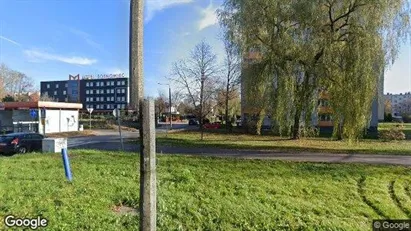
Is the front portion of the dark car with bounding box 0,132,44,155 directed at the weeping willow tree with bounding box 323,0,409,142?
no

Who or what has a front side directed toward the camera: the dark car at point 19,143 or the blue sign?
the blue sign

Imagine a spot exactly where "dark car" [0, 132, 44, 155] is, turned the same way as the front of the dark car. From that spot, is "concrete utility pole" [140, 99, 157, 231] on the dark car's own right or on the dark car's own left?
on the dark car's own right

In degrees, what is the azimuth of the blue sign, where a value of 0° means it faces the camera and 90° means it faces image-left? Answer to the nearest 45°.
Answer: approximately 0°

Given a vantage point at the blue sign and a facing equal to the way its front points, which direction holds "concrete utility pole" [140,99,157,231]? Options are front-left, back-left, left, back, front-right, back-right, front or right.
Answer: front

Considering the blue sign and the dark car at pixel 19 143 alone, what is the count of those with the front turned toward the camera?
1

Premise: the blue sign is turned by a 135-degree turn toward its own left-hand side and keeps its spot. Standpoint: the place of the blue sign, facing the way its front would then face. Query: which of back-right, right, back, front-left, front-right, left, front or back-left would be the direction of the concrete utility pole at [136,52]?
back-right

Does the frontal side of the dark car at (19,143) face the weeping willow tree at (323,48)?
no

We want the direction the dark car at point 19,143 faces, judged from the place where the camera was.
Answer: facing away from the viewer and to the right of the viewer
